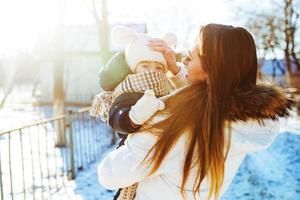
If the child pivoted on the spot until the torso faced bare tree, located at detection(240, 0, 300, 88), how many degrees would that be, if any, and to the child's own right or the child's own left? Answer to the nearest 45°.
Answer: approximately 135° to the child's own left

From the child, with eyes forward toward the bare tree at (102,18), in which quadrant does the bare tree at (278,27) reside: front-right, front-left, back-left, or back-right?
front-right

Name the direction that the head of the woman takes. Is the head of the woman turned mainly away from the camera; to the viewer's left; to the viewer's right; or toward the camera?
to the viewer's left

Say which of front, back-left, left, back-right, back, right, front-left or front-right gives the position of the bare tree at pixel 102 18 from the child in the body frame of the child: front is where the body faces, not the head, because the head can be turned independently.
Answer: back-left

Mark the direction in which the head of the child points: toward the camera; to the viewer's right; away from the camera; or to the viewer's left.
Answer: toward the camera

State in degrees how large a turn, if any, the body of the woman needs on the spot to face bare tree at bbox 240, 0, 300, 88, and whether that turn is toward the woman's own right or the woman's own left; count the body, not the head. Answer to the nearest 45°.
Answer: approximately 45° to the woman's own right

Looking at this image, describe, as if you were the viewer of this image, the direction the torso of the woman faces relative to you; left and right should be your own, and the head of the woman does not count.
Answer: facing away from the viewer and to the left of the viewer

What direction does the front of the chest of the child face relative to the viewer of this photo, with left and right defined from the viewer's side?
facing the viewer and to the right of the viewer

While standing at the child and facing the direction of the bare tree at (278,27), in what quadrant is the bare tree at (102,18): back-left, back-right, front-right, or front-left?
front-left
